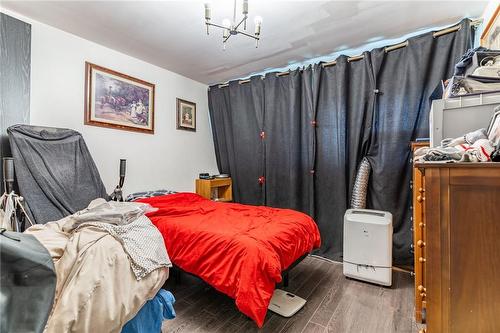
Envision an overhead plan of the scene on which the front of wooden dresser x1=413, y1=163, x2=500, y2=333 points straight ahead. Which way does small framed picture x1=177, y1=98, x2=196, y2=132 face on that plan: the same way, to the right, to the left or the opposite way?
the opposite way

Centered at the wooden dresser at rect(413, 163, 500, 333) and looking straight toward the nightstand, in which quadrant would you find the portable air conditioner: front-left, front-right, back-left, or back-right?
front-right

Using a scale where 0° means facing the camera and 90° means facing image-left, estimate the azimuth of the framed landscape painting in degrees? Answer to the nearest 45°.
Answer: approximately 315°

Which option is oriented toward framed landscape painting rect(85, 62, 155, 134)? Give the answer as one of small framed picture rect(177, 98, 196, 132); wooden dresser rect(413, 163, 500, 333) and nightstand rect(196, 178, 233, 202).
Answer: the wooden dresser

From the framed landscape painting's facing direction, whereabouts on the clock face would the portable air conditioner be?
The portable air conditioner is roughly at 12 o'clock from the framed landscape painting.

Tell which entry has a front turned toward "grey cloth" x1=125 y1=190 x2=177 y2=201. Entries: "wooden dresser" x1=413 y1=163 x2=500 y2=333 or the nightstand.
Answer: the wooden dresser

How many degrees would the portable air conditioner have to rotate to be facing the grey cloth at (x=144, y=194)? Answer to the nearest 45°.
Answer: approximately 45° to its right

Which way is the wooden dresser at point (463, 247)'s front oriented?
to the viewer's left

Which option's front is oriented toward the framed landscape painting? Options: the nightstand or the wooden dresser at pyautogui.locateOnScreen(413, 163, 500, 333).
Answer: the wooden dresser

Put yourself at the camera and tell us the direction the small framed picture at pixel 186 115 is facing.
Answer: facing the viewer and to the right of the viewer

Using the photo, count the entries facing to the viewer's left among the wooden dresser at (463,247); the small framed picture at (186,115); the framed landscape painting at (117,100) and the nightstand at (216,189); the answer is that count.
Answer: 1

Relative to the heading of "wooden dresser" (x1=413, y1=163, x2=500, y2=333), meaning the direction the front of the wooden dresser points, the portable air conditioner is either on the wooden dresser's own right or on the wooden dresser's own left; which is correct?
on the wooden dresser's own right

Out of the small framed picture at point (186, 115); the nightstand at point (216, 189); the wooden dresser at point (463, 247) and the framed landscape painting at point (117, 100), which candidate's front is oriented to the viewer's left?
the wooden dresser
